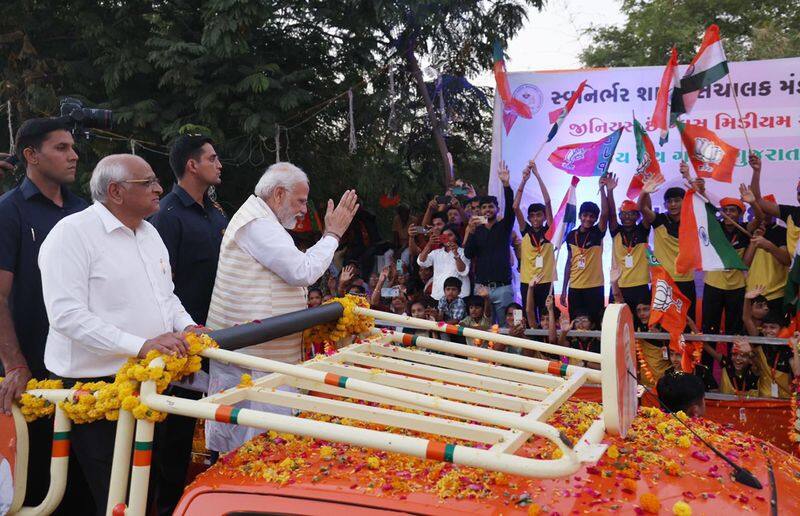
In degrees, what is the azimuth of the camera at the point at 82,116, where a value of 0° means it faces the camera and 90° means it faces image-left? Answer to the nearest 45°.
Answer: approximately 270°

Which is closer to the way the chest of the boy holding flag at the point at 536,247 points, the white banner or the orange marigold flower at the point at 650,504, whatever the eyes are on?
the orange marigold flower

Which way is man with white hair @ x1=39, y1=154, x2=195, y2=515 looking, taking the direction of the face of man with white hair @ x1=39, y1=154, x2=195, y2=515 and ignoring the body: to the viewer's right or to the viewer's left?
to the viewer's right

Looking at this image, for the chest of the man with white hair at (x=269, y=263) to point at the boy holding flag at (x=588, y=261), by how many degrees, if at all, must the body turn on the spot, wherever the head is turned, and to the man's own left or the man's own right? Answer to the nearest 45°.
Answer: approximately 45° to the man's own left

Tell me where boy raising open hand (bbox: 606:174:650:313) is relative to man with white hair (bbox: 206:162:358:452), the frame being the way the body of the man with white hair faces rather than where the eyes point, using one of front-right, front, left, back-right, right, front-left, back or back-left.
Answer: front-left

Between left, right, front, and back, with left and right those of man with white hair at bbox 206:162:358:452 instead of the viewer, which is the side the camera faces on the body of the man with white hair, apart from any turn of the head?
right

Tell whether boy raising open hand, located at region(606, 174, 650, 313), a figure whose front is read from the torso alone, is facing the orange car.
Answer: yes

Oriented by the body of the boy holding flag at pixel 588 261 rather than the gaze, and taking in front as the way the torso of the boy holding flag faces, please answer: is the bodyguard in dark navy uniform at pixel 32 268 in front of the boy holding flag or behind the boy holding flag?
in front

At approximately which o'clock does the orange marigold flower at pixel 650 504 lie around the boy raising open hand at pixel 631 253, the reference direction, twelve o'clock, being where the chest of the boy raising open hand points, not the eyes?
The orange marigold flower is roughly at 12 o'clock from the boy raising open hand.

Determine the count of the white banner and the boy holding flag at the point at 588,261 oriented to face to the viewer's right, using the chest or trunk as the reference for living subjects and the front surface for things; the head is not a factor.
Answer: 0

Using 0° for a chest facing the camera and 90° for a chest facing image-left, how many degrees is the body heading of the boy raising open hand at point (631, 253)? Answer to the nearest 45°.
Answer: approximately 0°
